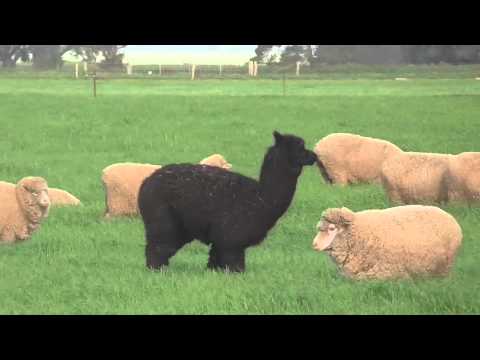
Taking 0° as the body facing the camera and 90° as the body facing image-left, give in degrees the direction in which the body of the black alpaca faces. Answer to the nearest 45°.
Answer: approximately 270°

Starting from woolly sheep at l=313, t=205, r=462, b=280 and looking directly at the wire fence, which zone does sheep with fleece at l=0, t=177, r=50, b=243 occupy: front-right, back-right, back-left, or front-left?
front-left

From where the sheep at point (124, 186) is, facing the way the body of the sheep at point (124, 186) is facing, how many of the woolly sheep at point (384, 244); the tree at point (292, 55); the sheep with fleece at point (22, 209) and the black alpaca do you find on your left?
1

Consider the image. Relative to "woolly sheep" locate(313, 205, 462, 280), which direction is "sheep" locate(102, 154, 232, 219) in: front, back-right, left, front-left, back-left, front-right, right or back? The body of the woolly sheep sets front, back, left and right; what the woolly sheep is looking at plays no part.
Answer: front-right

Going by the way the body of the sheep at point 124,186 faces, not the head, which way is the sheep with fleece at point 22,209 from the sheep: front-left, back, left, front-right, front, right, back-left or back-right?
back-right

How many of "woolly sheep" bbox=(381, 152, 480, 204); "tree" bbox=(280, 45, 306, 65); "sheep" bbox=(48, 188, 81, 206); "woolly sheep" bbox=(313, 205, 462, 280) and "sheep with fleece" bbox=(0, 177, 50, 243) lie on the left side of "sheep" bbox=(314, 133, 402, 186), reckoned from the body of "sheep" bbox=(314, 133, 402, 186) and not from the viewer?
1

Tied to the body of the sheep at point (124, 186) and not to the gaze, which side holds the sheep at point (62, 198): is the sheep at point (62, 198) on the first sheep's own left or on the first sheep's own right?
on the first sheep's own left

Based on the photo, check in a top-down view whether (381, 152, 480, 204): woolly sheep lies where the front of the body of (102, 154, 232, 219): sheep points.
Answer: yes

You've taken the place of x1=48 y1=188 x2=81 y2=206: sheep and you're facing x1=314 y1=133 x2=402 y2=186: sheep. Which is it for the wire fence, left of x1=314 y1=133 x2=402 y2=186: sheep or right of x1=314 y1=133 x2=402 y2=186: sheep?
left

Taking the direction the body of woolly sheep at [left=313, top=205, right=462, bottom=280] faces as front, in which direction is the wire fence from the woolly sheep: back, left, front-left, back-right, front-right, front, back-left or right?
right

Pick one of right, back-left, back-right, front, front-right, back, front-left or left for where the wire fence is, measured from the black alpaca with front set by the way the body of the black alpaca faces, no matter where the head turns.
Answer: left
